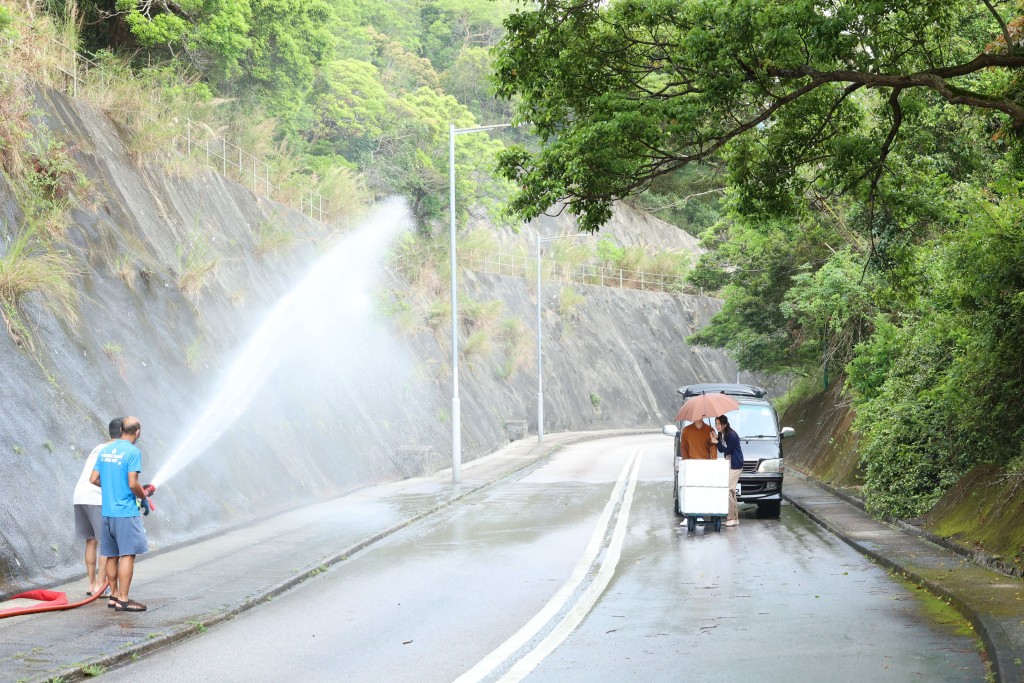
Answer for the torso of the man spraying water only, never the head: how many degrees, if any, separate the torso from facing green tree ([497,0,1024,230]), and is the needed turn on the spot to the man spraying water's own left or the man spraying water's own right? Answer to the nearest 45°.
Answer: approximately 45° to the man spraying water's own right

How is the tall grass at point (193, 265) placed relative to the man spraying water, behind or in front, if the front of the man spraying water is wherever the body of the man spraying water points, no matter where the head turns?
in front

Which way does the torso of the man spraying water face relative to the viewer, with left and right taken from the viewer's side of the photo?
facing away from the viewer and to the right of the viewer

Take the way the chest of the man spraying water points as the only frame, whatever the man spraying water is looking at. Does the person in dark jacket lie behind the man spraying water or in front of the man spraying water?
in front

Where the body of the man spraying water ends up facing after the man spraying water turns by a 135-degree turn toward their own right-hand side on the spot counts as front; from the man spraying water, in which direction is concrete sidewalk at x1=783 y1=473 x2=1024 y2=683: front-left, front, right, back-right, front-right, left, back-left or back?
left

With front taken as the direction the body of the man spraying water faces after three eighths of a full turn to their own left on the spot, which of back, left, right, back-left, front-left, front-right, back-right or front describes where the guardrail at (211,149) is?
right
